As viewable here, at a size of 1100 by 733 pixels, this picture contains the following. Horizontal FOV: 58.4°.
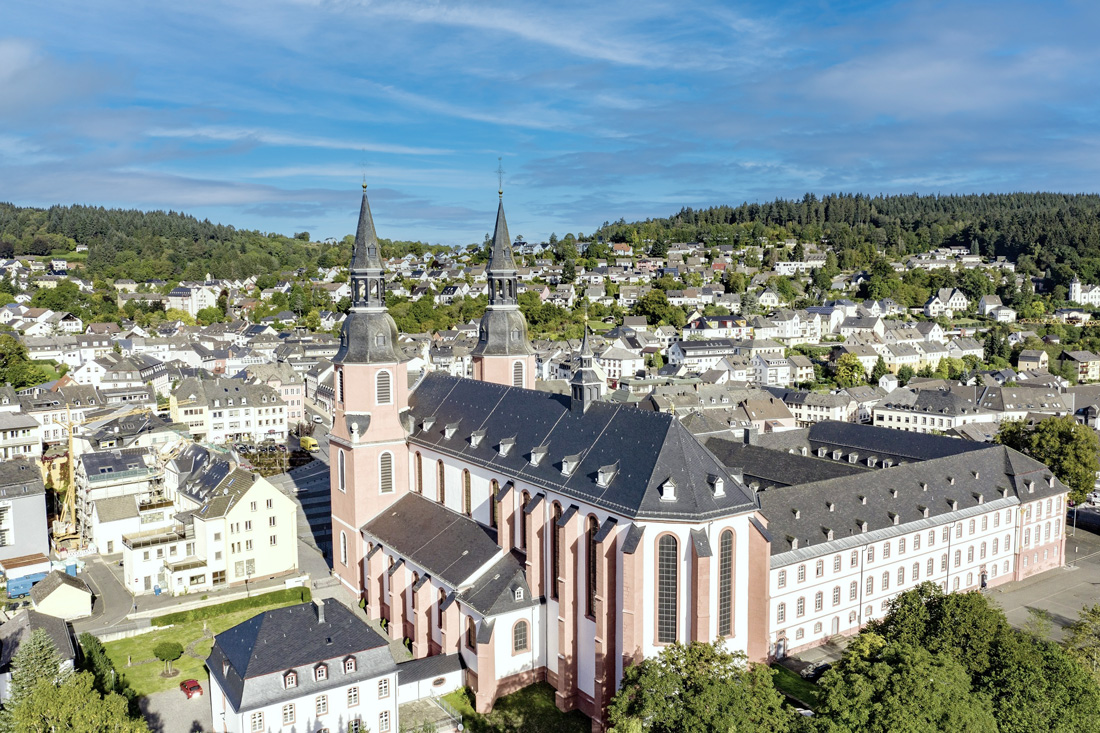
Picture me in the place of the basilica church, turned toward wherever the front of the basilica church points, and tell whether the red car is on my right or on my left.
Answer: on my left

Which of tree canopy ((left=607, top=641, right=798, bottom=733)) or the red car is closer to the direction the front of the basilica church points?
the red car

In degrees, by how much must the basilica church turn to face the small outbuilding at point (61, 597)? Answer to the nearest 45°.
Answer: approximately 45° to its left

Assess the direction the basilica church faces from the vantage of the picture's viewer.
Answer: facing away from the viewer and to the left of the viewer

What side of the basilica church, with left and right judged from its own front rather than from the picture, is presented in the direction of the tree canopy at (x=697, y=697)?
back

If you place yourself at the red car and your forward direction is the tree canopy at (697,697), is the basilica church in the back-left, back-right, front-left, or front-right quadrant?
front-left

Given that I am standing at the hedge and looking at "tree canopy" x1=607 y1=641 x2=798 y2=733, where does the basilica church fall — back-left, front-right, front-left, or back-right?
front-left

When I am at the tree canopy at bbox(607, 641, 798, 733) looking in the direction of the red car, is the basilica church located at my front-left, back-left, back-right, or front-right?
front-right

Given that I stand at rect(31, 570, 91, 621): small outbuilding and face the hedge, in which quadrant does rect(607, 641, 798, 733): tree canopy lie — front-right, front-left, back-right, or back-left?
front-right

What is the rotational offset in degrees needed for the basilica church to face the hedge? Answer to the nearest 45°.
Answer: approximately 45° to its left

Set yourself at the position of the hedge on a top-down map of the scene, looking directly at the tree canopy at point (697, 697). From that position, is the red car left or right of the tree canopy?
right
